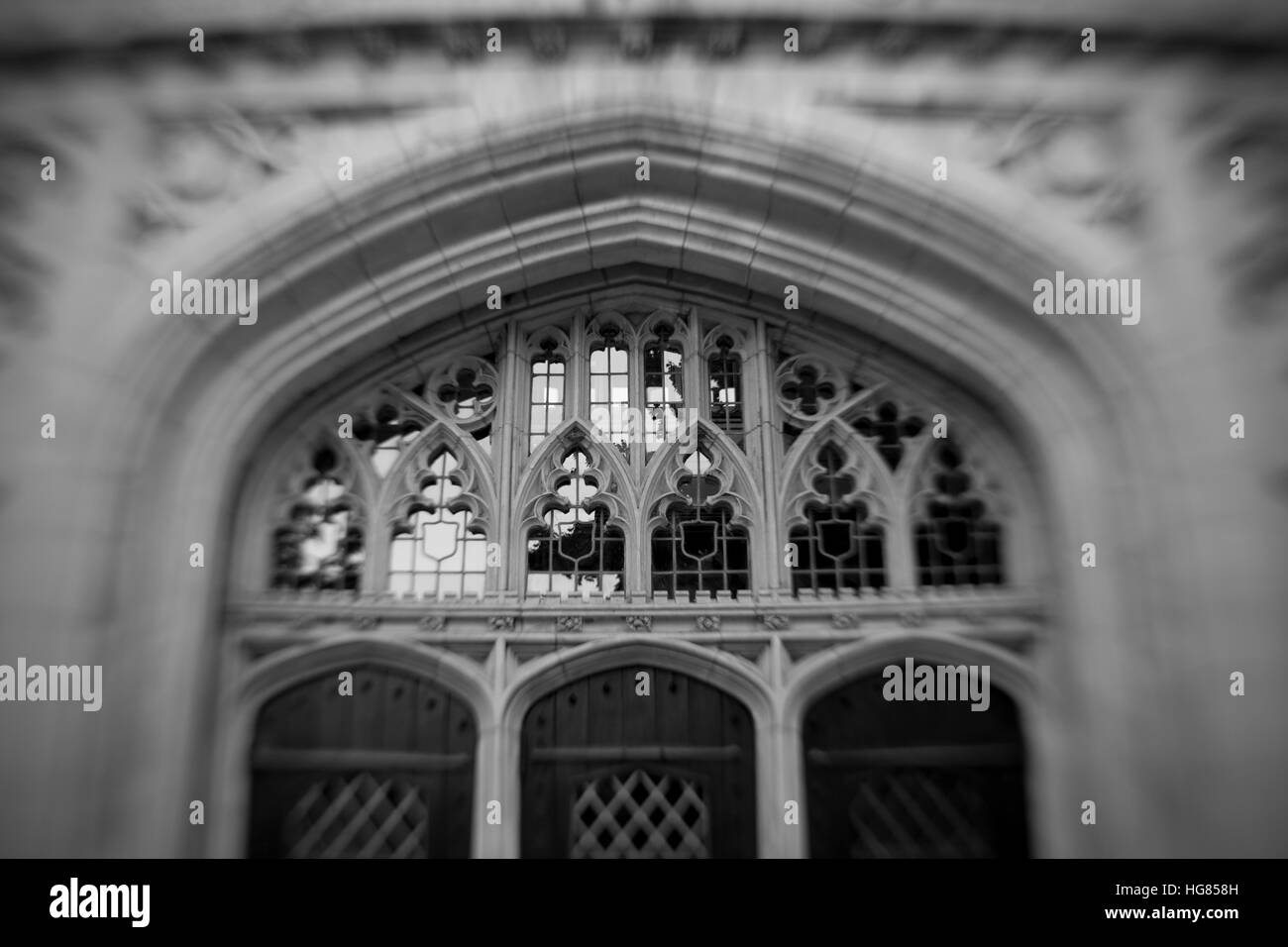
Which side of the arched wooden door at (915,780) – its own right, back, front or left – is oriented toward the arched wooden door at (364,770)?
right

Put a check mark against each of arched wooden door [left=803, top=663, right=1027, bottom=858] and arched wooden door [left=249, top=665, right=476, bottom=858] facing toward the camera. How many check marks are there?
2

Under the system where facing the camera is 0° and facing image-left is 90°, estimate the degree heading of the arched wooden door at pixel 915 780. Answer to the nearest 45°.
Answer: approximately 0°

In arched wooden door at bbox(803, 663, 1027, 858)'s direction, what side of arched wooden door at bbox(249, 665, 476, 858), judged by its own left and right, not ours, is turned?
left
